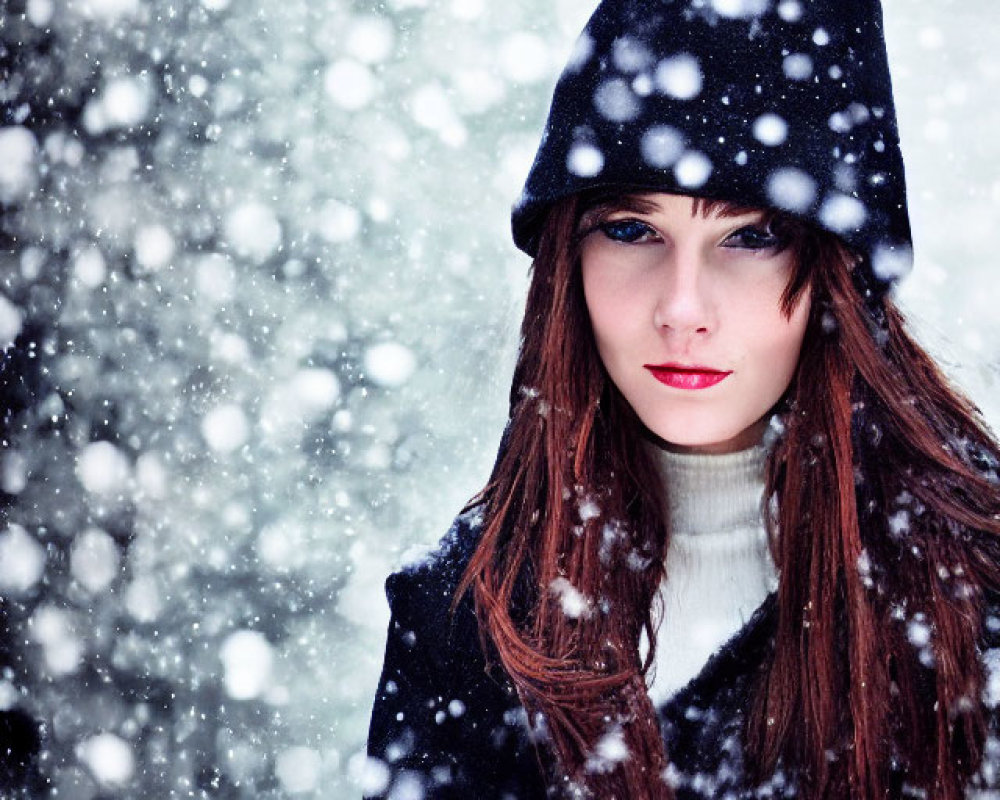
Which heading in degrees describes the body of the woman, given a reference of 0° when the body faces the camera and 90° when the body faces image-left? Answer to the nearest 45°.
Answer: approximately 0°
